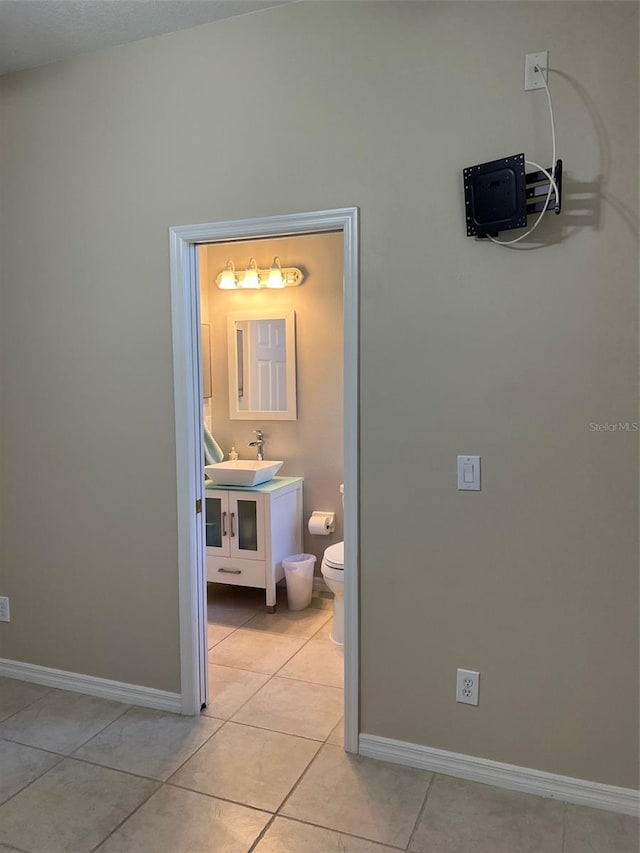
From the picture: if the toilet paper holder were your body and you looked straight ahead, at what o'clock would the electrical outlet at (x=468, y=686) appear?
The electrical outlet is roughly at 10 o'clock from the toilet paper holder.

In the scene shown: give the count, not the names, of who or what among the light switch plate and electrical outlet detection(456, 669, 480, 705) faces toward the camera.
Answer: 2

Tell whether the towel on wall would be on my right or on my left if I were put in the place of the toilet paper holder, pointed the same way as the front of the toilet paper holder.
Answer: on my right

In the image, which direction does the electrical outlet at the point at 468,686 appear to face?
toward the camera

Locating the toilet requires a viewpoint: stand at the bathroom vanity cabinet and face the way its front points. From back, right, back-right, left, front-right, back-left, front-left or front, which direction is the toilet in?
left

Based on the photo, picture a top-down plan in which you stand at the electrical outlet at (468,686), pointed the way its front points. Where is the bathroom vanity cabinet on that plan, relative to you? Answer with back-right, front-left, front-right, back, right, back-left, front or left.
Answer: back-right

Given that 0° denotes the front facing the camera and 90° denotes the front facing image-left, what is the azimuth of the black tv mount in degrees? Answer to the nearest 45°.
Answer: approximately 45°

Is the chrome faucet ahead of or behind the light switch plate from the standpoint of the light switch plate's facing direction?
behind

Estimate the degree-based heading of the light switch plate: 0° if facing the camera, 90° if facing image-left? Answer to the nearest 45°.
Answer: approximately 0°
